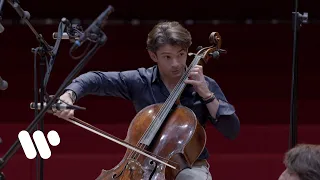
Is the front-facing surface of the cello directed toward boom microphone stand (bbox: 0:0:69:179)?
no

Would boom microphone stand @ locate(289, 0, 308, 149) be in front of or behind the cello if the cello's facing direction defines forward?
behind

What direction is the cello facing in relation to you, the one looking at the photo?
facing the viewer and to the left of the viewer
